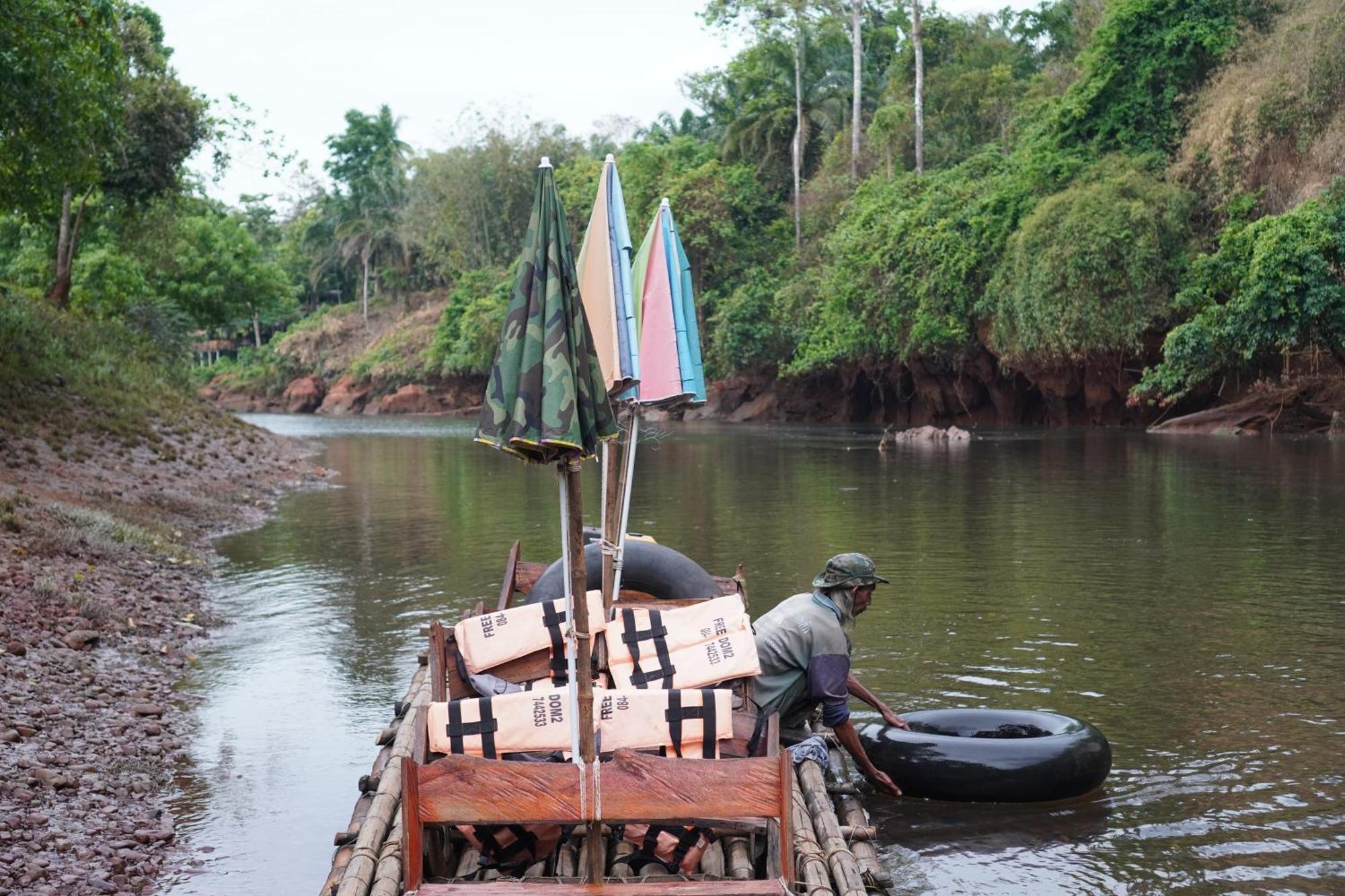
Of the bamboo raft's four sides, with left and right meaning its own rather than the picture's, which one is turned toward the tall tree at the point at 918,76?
front

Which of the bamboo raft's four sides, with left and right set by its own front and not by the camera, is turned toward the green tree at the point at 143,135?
front

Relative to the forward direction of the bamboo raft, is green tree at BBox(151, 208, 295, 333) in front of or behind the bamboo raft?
in front

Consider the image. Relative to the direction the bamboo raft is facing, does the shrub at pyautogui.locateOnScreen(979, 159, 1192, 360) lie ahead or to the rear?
ahead

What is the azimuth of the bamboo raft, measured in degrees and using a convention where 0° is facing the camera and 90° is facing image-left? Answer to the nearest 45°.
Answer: approximately 180°

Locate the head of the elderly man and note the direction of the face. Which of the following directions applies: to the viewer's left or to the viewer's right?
to the viewer's right
